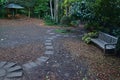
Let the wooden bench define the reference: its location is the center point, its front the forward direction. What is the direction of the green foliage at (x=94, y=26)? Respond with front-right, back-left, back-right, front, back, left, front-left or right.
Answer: back-right

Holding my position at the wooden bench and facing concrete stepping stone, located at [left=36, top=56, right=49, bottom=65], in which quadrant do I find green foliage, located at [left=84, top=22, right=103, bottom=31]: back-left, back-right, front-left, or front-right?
back-right

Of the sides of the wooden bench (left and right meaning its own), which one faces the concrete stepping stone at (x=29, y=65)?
front

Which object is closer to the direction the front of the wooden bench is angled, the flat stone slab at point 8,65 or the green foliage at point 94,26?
the flat stone slab

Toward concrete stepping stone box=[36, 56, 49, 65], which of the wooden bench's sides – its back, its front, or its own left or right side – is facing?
front

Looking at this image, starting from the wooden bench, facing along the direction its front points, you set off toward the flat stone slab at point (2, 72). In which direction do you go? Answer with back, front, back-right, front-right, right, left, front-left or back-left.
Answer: front

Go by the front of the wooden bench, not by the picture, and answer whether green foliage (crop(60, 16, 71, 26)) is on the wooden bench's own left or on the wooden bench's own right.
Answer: on the wooden bench's own right

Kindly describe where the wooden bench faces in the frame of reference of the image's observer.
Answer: facing the viewer and to the left of the viewer

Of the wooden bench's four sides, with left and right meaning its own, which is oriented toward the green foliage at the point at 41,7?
right

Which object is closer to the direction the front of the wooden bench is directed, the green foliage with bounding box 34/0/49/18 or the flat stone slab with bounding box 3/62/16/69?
the flat stone slab

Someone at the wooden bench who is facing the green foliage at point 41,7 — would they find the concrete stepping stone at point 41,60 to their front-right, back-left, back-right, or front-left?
back-left

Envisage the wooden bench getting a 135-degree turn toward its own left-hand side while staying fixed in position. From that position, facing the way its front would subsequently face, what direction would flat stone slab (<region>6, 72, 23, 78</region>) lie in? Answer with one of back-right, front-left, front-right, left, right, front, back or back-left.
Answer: back-right

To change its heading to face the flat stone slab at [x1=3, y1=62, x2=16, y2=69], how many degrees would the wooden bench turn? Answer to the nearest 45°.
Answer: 0° — it already faces it

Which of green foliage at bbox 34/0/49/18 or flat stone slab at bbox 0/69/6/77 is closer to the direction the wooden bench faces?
the flat stone slab
